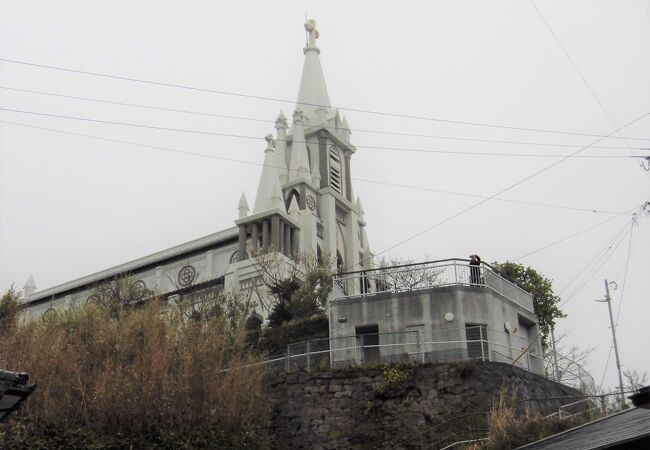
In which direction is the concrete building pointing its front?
toward the camera
